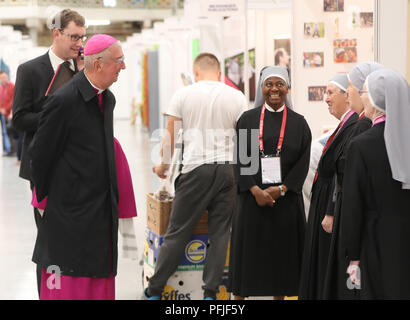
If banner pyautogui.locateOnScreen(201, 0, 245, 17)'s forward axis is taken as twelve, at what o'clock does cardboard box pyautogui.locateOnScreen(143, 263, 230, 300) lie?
The cardboard box is roughly at 12 o'clock from the banner.

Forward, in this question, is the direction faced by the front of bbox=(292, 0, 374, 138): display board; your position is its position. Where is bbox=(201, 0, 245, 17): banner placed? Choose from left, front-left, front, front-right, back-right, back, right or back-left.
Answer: back-right

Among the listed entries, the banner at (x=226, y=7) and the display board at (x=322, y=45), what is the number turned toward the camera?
2

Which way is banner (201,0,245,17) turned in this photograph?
toward the camera

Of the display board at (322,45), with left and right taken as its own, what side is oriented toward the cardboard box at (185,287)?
front

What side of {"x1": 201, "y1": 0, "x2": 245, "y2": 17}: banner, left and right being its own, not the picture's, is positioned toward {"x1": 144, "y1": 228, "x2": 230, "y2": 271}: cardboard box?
front

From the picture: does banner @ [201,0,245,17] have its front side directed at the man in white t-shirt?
yes

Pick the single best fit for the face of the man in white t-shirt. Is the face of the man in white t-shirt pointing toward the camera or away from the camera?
away from the camera

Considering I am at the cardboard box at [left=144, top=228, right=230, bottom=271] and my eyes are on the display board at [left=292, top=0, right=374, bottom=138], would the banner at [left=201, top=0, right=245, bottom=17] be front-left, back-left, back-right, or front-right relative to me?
front-left

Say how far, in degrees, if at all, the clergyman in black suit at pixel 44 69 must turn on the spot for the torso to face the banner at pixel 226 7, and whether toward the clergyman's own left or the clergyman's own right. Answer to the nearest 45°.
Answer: approximately 90° to the clergyman's own left

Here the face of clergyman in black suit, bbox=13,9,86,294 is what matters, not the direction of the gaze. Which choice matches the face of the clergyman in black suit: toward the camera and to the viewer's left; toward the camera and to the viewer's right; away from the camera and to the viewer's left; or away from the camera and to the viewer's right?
toward the camera and to the viewer's right

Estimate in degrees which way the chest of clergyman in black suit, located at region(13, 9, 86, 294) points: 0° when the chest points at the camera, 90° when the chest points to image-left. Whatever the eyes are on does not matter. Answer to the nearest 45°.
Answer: approximately 315°

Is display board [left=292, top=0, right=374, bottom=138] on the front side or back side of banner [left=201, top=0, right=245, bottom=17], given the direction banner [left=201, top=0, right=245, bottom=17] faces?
on the front side
